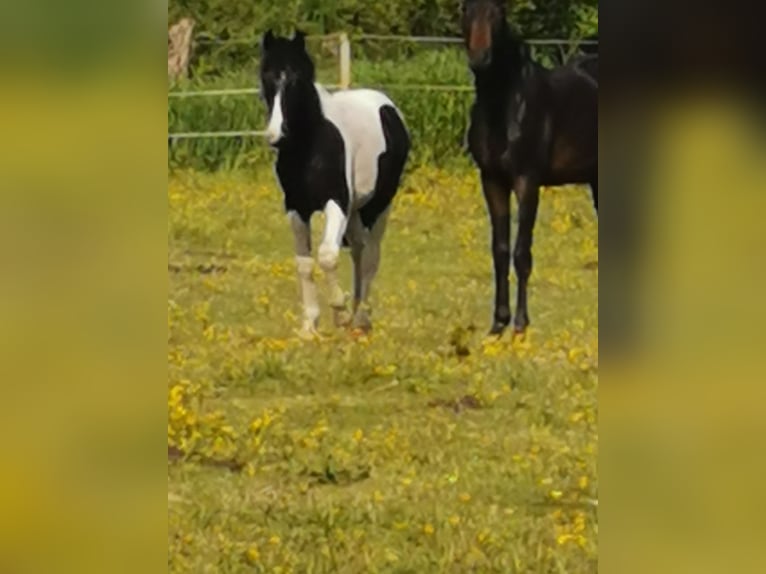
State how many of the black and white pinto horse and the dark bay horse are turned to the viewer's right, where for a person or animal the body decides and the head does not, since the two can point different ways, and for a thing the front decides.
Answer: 0

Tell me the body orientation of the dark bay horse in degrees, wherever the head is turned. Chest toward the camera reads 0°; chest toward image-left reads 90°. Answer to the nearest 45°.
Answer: approximately 45°

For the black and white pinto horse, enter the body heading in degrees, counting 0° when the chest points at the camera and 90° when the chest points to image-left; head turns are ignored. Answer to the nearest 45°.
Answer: approximately 45°
